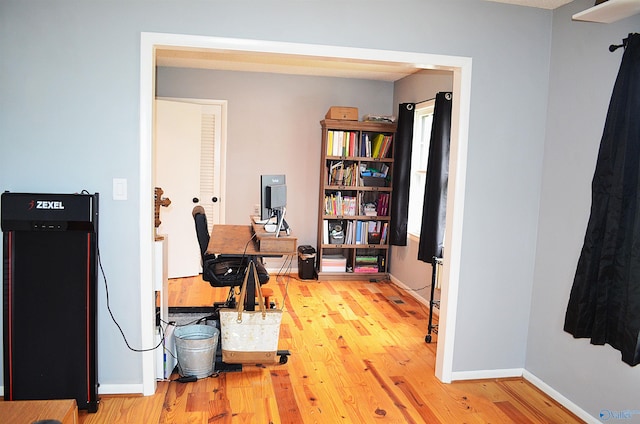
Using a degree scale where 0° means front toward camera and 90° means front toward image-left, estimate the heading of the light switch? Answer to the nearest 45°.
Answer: approximately 0°

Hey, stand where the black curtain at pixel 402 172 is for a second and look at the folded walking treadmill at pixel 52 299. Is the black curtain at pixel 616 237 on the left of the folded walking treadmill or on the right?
left

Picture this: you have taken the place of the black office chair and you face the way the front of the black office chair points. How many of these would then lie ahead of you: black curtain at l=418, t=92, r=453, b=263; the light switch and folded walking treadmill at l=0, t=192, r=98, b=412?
1

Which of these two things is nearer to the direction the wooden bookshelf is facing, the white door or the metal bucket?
the metal bucket

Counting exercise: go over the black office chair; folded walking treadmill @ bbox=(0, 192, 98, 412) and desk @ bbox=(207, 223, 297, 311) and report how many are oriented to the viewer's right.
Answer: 1
